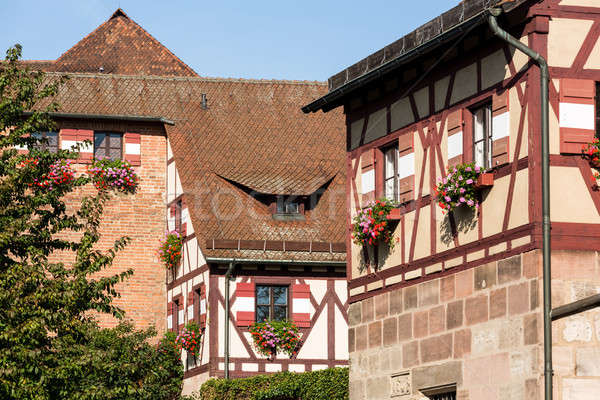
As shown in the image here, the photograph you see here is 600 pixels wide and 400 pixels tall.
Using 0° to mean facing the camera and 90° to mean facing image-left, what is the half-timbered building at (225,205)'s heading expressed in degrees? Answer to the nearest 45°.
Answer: approximately 0°
